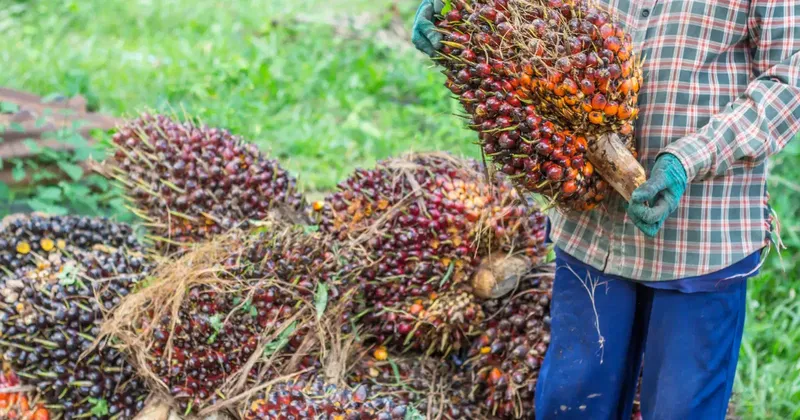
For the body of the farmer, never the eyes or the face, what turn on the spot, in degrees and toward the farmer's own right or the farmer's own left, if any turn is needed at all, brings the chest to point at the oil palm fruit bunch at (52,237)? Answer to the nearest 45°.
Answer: approximately 45° to the farmer's own right

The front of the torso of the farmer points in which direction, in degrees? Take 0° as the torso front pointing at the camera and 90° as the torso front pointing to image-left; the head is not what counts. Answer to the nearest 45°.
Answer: approximately 45°

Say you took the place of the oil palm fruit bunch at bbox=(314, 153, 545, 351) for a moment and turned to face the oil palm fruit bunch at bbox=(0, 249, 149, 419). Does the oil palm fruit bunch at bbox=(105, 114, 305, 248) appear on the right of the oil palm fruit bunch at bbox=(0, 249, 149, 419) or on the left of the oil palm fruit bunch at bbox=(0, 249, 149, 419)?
right

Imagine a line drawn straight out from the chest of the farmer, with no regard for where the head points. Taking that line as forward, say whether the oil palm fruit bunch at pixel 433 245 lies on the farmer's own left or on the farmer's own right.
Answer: on the farmer's own right

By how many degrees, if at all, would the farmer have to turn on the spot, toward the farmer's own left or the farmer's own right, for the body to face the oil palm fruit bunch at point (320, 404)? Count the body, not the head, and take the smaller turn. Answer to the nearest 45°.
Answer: approximately 45° to the farmer's own right

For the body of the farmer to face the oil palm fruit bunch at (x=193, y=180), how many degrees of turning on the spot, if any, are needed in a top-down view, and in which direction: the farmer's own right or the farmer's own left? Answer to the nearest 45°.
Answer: approximately 45° to the farmer's own right

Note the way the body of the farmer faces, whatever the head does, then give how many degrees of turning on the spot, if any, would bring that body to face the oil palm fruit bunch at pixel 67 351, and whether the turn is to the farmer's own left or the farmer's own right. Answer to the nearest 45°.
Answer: approximately 45° to the farmer's own right

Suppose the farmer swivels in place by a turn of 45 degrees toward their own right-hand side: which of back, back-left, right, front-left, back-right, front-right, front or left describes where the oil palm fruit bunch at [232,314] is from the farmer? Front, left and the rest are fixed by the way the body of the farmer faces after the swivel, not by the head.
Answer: front
